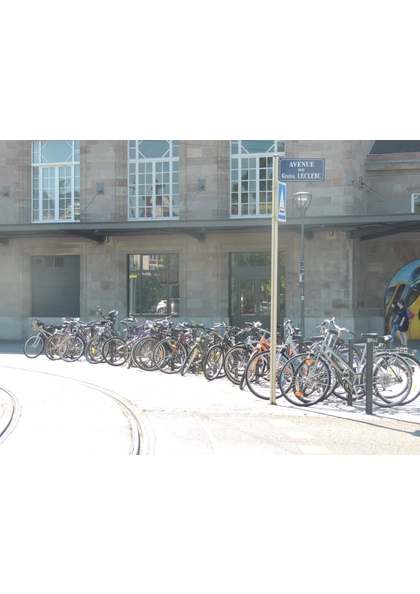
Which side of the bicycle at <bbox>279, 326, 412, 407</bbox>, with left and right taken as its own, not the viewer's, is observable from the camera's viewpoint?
left

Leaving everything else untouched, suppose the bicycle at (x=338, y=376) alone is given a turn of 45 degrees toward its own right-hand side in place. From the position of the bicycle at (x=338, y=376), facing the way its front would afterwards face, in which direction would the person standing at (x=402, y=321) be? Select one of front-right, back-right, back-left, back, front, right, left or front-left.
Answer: front-right
